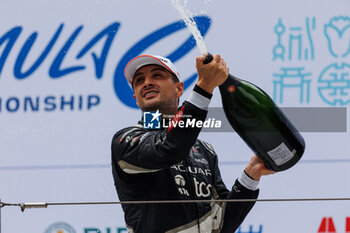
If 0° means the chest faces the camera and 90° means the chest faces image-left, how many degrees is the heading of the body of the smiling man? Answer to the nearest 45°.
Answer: approximately 315°
